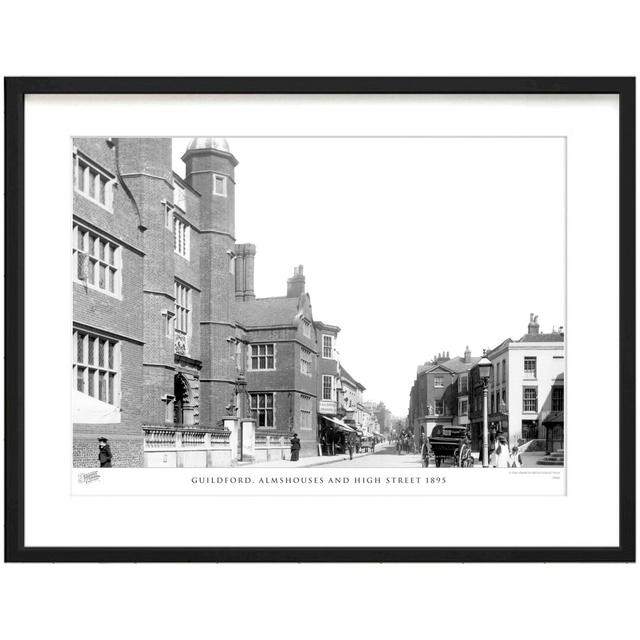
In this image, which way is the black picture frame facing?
toward the camera
